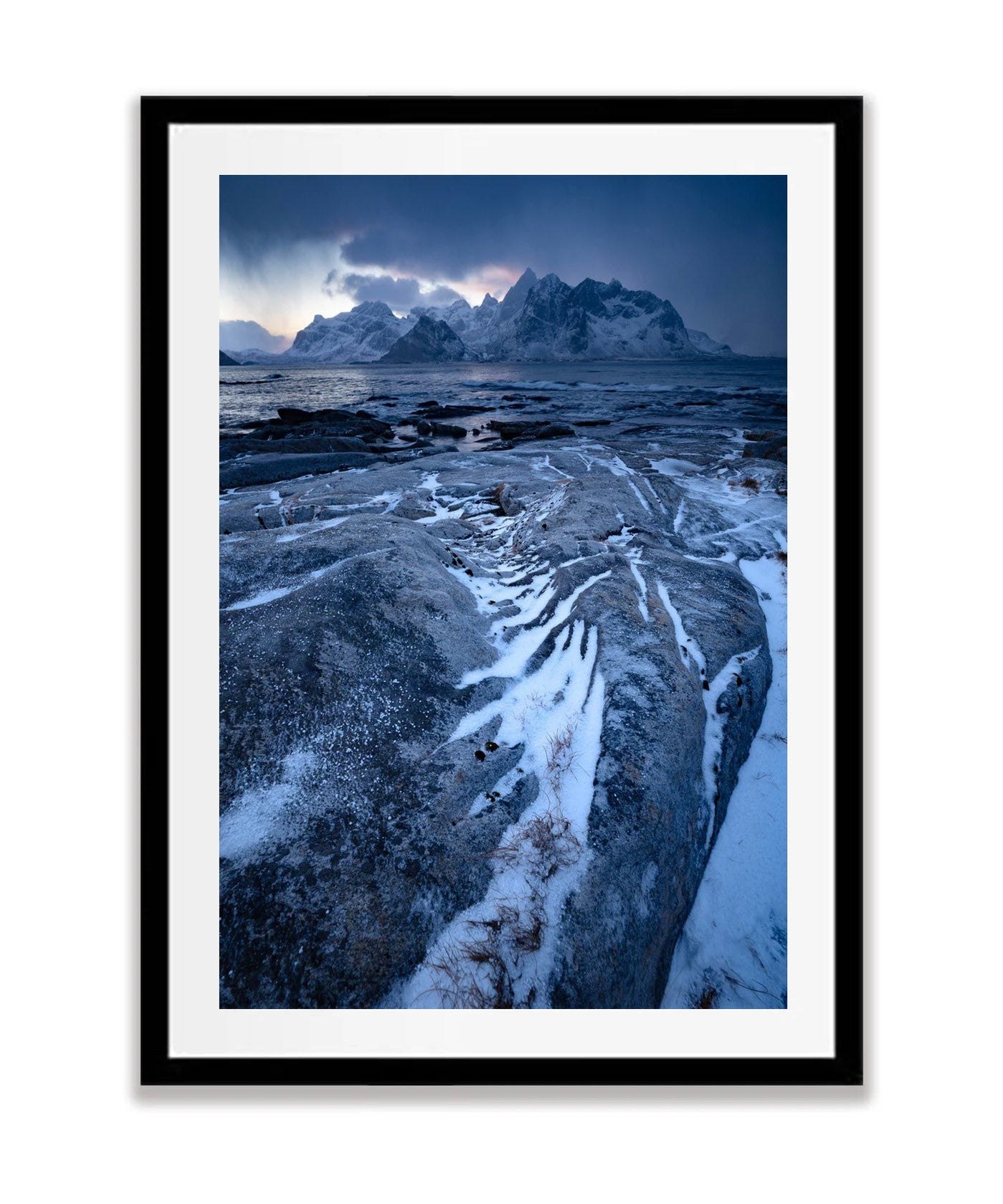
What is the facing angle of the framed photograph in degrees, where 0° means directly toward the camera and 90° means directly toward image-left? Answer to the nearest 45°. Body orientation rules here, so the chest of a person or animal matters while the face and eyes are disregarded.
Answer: approximately 0°
